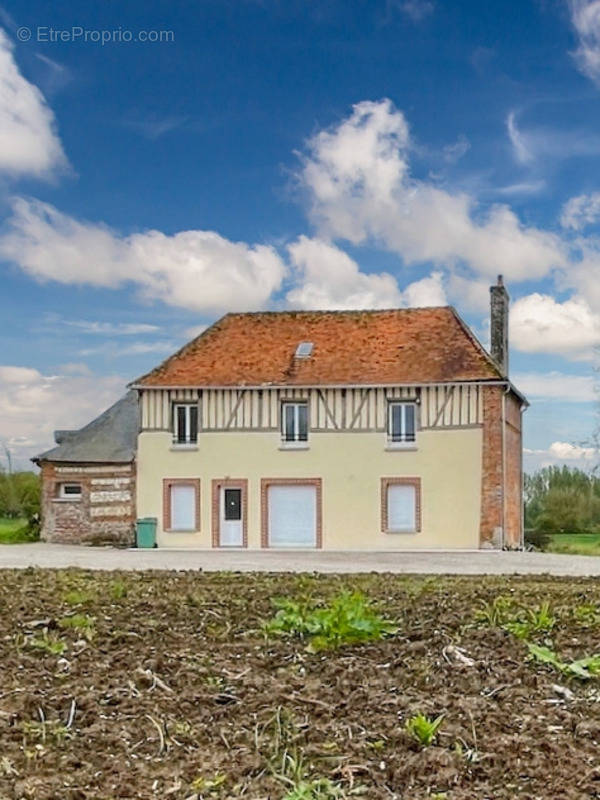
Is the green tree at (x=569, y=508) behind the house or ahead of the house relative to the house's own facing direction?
behind

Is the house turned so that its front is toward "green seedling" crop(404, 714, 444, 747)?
yes

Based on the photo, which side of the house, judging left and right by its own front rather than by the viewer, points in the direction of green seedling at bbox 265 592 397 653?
front

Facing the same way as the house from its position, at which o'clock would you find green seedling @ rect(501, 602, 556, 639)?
The green seedling is roughly at 12 o'clock from the house.

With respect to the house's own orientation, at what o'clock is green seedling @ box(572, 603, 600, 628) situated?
The green seedling is roughly at 12 o'clock from the house.

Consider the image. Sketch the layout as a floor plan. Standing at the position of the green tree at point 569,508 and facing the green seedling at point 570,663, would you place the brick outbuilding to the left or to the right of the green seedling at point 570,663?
right

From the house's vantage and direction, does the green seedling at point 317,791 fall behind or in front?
in front

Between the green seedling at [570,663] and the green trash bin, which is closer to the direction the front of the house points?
the green seedling

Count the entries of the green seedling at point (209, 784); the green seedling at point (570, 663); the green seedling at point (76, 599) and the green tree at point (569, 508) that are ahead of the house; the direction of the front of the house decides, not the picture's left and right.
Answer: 3

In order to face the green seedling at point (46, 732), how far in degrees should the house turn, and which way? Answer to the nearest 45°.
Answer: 0° — it already faces it

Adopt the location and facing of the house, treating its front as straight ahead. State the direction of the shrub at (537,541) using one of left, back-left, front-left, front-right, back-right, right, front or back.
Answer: back-left

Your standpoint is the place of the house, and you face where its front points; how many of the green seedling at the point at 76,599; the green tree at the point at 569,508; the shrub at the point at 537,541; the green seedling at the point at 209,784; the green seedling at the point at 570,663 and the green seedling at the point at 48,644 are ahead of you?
4

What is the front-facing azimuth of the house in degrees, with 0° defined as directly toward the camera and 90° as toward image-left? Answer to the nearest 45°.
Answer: approximately 0°

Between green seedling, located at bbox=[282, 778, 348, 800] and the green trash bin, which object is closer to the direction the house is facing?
the green seedling

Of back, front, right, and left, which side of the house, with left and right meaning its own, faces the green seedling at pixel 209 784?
front
